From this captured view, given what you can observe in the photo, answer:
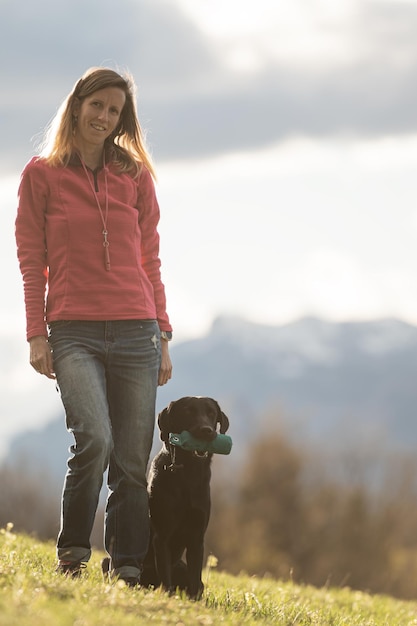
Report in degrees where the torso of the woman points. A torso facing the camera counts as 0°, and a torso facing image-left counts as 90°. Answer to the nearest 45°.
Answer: approximately 0°

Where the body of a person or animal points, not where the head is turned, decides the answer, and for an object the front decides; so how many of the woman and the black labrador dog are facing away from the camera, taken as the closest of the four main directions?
0
